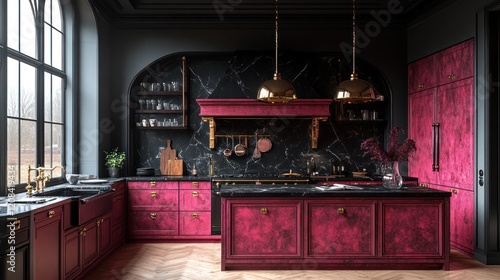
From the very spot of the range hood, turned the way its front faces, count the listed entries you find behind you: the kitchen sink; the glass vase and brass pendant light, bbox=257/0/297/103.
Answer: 0

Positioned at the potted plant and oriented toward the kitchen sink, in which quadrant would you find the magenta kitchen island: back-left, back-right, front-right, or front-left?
front-left

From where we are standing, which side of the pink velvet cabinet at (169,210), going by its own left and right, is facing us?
front

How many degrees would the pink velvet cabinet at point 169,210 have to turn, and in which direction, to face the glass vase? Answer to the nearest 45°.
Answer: approximately 45° to its left

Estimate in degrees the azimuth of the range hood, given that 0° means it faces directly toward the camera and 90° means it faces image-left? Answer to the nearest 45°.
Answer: approximately 0°

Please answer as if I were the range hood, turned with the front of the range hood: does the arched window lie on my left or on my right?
on my right

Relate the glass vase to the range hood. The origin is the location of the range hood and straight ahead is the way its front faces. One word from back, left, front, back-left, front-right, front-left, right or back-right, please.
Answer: front-left

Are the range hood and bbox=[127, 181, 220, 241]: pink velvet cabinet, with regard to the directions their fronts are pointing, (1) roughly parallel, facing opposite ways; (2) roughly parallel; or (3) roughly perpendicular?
roughly parallel

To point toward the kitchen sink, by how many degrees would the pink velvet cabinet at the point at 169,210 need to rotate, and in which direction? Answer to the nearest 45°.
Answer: approximately 45° to its right

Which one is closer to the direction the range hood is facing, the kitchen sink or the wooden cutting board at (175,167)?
the kitchen sink

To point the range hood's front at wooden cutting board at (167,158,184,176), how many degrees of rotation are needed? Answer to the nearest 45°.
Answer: approximately 90° to its right

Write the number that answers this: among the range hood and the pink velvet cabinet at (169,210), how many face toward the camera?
2

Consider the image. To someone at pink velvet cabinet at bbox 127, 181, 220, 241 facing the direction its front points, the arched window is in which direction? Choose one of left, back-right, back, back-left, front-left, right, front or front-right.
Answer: front-right

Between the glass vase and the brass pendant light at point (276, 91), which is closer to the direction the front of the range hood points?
the brass pendant light
